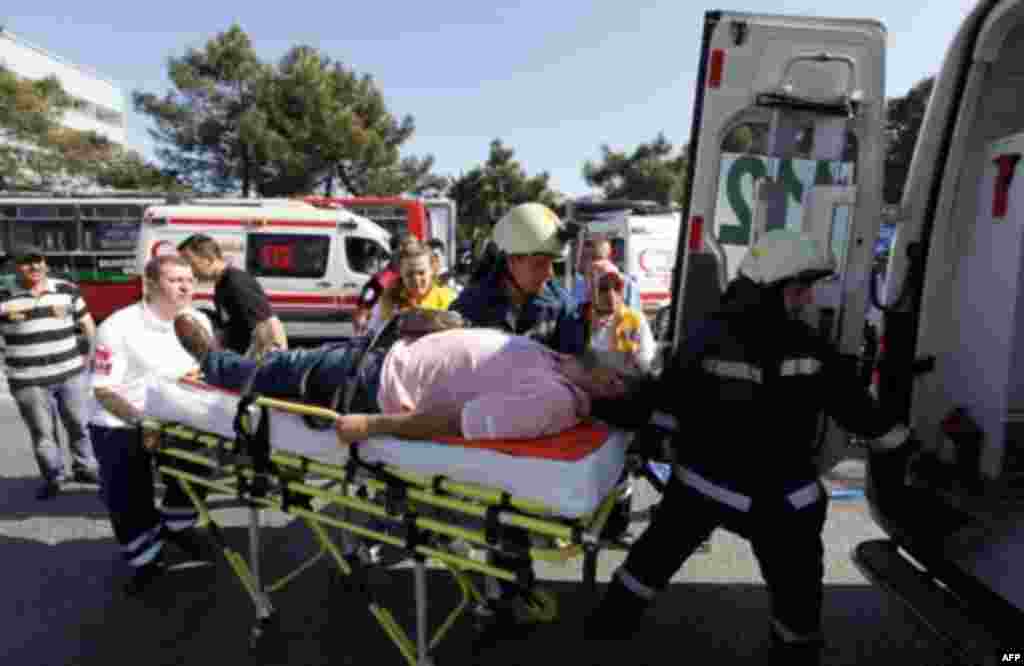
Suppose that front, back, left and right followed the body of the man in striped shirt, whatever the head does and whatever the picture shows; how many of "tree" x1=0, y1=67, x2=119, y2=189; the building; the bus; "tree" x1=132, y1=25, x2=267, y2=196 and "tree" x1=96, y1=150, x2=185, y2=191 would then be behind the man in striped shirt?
5

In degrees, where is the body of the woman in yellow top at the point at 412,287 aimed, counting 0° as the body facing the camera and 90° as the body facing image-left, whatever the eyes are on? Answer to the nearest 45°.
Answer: approximately 0°

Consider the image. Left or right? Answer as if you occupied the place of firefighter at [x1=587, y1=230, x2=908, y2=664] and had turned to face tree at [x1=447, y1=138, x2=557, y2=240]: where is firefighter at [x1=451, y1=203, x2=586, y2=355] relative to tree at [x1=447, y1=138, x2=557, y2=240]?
left

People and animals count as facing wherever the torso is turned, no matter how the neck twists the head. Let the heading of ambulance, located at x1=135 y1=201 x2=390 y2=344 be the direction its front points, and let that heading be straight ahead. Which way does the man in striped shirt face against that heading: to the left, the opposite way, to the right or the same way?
to the right

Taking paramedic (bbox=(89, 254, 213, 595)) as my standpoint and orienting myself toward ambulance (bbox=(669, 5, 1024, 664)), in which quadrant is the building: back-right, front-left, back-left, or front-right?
back-left

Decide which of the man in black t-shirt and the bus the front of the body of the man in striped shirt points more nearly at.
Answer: the man in black t-shirt

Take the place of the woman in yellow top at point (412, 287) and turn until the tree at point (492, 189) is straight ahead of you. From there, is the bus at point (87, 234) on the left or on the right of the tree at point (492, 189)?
left

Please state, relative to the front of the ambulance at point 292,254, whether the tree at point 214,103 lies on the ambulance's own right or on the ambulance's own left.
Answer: on the ambulance's own left

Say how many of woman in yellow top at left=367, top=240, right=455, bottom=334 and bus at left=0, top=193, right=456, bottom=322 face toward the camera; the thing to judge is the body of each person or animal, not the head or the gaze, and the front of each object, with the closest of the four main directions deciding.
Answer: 1

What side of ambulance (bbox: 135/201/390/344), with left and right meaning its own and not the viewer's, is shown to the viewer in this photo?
right
